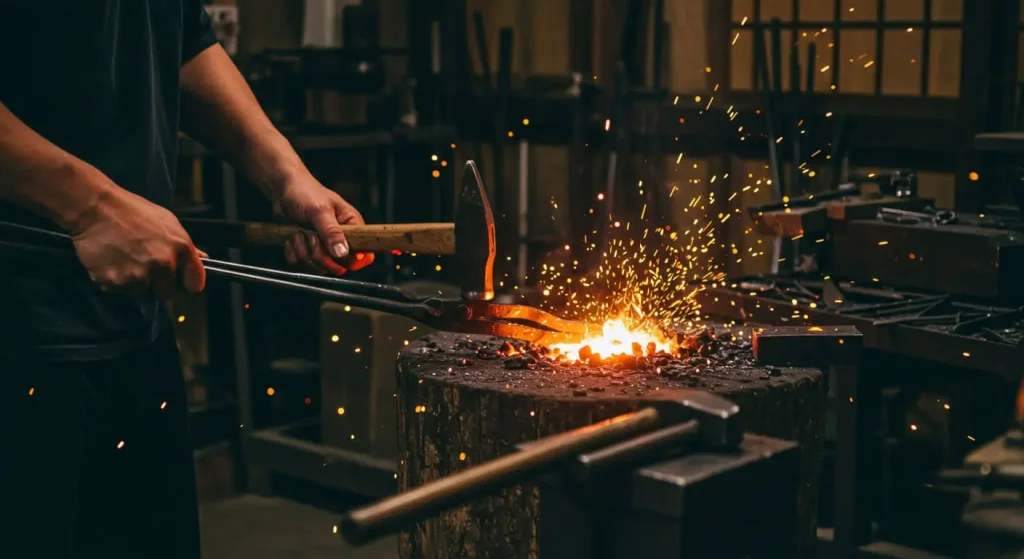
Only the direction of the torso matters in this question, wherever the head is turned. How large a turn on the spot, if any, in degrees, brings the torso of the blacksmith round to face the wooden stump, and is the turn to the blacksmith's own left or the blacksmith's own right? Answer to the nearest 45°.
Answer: approximately 45° to the blacksmith's own left

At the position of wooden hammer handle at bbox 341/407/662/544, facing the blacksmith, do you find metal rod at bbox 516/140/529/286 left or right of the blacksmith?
right

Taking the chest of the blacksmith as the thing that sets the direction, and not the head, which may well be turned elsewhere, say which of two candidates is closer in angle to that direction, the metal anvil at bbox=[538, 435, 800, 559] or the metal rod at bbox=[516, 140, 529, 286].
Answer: the metal anvil

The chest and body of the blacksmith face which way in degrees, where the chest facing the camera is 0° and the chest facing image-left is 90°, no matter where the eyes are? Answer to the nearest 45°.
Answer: approximately 315°

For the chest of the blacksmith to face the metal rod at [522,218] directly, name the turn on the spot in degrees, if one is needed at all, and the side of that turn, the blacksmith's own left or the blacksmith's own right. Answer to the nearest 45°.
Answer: approximately 90° to the blacksmith's own left

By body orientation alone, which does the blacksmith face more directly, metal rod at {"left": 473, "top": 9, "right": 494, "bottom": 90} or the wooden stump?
the wooden stump

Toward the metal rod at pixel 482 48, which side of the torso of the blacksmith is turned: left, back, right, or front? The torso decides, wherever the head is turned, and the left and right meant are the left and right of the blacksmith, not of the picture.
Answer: left

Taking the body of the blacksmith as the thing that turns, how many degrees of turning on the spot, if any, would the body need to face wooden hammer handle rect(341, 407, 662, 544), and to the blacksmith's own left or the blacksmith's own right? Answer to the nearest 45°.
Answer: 0° — they already face it

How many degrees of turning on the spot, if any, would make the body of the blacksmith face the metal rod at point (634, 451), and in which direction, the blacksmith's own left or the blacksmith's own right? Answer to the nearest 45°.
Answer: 0° — they already face it
